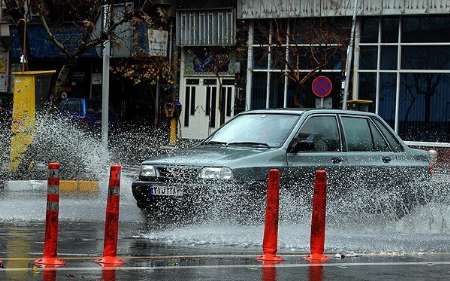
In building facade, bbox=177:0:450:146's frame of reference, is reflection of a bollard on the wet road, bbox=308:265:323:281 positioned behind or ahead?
ahead

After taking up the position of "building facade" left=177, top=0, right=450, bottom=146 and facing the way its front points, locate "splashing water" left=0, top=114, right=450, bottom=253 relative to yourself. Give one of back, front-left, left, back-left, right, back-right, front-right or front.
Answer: front

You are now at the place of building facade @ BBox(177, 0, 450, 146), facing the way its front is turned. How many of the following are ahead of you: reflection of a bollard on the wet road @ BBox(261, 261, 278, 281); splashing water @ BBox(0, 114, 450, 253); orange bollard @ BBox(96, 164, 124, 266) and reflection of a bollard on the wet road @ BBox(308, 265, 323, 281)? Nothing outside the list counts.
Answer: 4

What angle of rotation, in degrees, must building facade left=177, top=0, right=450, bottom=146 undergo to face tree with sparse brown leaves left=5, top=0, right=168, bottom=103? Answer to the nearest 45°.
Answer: approximately 45° to its right

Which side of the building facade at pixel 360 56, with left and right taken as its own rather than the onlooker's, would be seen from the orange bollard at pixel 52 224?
front

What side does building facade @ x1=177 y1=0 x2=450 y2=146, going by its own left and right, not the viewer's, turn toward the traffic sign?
front

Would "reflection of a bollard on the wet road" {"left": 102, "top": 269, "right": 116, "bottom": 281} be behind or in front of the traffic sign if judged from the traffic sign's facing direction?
in front

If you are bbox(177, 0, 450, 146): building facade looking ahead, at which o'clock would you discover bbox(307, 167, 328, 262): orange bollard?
The orange bollard is roughly at 12 o'clock from the building facade.

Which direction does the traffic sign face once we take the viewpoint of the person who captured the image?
facing the viewer

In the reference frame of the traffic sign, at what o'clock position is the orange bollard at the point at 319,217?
The orange bollard is roughly at 12 o'clock from the traffic sign.

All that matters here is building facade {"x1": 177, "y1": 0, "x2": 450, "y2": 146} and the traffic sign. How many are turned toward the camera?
2

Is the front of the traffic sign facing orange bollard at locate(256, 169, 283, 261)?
yes

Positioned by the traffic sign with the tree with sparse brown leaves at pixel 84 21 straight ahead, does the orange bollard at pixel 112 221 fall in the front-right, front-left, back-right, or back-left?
front-left

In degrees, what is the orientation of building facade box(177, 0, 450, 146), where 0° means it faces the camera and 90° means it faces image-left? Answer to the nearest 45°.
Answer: approximately 0°

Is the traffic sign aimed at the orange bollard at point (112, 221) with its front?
yes
